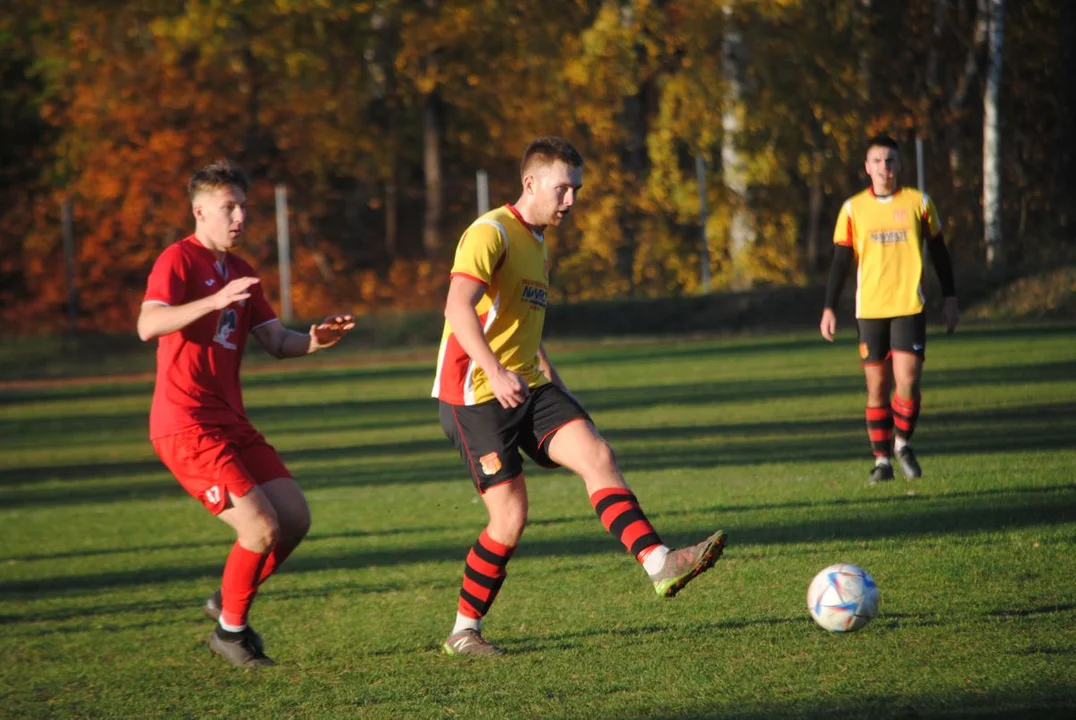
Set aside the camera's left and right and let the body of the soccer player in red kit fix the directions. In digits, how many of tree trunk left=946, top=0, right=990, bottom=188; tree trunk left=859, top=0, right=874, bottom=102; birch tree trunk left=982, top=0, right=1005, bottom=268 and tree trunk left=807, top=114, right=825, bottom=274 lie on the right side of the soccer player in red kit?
0

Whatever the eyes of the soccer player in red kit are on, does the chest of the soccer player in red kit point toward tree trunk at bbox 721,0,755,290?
no

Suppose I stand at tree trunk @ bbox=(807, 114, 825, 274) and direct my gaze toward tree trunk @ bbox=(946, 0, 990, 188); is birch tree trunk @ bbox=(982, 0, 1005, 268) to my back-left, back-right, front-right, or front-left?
front-right

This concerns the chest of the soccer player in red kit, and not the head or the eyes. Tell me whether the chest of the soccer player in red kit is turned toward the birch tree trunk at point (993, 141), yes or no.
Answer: no

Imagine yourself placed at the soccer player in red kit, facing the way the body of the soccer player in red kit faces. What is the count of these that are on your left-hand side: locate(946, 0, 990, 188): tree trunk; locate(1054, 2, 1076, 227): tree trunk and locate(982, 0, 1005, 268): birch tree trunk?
3

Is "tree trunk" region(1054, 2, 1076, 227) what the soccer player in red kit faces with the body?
no

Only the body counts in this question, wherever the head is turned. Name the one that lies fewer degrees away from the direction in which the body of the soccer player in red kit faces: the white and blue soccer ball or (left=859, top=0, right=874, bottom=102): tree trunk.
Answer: the white and blue soccer ball

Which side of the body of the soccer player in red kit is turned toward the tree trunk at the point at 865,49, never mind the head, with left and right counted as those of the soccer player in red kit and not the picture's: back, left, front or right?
left

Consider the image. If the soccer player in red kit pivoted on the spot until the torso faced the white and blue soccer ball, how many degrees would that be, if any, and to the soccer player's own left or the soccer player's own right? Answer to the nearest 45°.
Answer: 0° — they already face it

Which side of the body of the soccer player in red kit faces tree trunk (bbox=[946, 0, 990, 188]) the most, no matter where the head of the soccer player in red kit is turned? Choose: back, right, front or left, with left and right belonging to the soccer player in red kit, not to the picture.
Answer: left

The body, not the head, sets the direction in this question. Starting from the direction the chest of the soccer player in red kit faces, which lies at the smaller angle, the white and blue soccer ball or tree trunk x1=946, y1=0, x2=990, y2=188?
the white and blue soccer ball

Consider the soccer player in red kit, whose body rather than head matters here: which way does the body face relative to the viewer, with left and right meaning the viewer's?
facing the viewer and to the right of the viewer

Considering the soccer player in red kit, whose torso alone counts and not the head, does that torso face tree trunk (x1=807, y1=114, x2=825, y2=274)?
no
